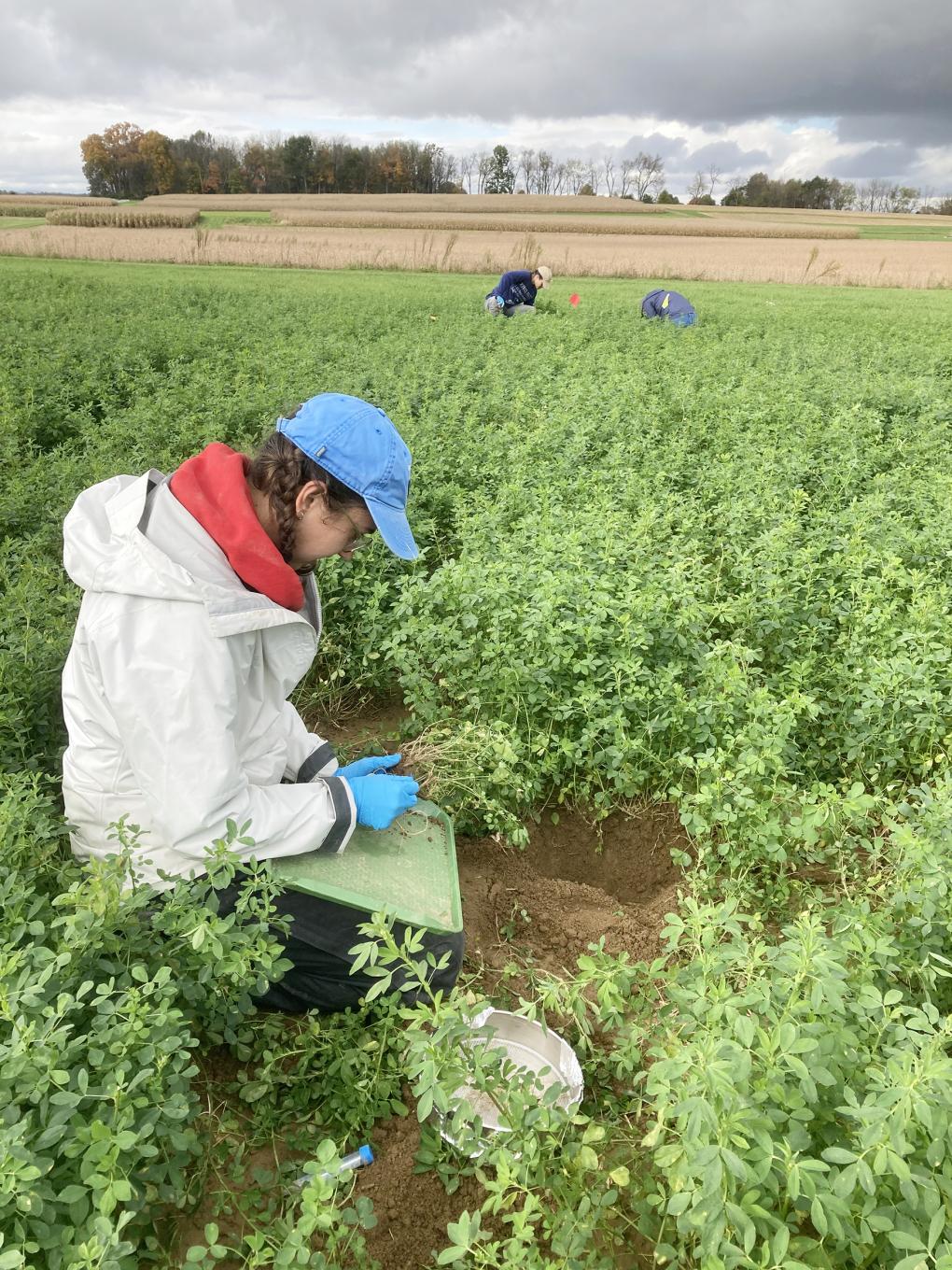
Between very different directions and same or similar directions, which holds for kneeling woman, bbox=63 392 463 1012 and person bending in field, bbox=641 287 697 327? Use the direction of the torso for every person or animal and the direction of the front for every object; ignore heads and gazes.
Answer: very different directions

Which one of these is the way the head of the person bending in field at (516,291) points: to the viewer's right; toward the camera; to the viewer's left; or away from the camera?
to the viewer's right

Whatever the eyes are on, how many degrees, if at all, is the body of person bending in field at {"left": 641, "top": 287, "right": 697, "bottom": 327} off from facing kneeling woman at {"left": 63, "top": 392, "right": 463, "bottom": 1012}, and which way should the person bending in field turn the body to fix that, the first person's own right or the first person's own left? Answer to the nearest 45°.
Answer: approximately 90° to the first person's own left

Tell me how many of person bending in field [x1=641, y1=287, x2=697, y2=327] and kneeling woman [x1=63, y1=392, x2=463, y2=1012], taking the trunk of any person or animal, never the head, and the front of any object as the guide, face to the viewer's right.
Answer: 1

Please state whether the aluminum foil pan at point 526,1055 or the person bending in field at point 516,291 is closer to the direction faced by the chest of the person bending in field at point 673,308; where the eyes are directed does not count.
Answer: the person bending in field

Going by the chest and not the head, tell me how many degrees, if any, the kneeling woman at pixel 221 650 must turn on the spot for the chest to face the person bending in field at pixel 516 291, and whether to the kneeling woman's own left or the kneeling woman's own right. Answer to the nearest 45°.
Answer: approximately 90° to the kneeling woman's own left

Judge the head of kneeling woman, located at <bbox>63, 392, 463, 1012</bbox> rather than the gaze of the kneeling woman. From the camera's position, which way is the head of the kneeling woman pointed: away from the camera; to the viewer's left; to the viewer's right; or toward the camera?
to the viewer's right

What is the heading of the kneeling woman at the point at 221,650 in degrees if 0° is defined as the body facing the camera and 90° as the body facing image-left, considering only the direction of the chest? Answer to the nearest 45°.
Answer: approximately 270°
